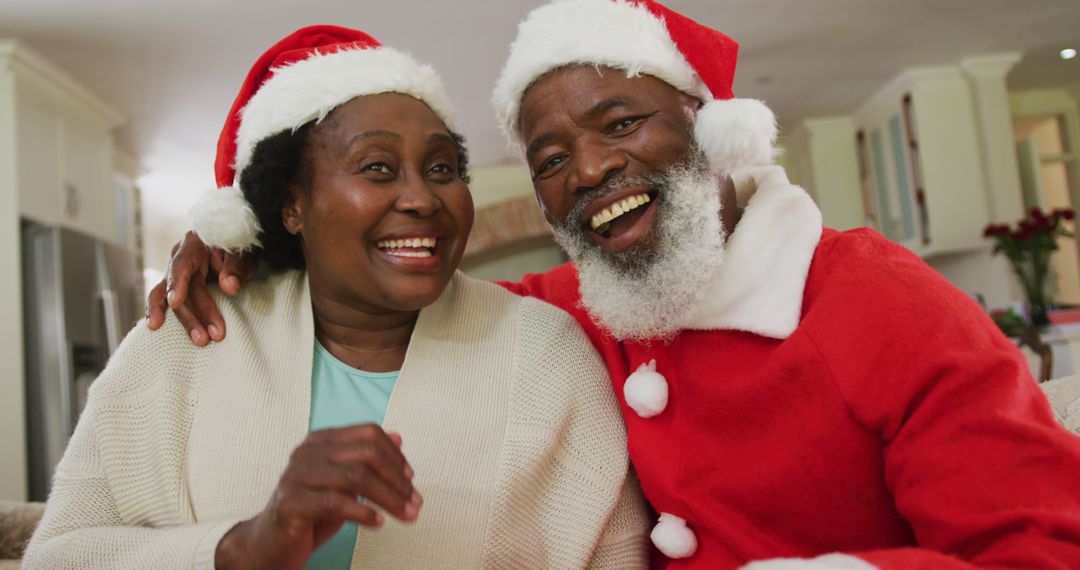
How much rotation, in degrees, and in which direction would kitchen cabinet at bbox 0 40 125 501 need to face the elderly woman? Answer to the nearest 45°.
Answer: approximately 45° to its right

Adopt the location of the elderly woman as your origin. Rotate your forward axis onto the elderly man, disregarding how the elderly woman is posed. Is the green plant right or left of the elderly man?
left

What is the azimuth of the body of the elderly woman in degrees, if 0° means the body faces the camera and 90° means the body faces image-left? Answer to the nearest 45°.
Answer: approximately 0°

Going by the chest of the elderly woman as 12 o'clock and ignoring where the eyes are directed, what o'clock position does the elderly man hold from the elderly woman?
The elderly man is roughly at 10 o'clock from the elderly woman.

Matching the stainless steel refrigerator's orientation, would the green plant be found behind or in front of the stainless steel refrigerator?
in front

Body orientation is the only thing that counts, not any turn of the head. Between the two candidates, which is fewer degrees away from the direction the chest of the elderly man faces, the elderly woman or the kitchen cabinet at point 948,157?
the elderly woman

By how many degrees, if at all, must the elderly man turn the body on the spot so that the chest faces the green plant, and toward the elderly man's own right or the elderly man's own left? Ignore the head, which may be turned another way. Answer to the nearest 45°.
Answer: approximately 180°

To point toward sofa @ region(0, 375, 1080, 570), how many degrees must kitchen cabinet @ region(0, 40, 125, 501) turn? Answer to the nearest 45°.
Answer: approximately 45° to its right

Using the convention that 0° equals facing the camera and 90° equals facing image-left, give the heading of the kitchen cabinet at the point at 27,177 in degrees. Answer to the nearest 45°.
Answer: approximately 315°

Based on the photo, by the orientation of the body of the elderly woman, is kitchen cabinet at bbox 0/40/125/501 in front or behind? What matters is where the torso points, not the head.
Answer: behind

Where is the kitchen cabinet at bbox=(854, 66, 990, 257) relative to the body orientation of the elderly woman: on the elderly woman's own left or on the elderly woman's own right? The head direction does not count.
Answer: on the elderly woman's own left

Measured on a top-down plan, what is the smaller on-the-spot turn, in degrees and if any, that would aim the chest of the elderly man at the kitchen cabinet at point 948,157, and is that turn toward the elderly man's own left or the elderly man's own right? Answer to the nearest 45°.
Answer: approximately 180°
